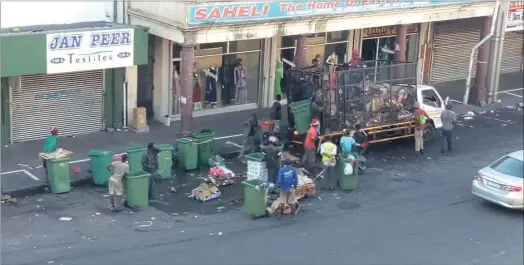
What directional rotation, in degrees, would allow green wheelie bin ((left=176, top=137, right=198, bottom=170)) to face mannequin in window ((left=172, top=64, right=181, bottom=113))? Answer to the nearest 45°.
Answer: approximately 180°

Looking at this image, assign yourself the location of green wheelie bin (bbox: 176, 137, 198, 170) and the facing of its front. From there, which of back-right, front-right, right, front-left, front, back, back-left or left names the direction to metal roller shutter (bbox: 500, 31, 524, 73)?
back-left

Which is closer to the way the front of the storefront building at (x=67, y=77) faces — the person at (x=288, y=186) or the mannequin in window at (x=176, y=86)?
the person

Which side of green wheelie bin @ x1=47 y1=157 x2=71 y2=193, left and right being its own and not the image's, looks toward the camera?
front

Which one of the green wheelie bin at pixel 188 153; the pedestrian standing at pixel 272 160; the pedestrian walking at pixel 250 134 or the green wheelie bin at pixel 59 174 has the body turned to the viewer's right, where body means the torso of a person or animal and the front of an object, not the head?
the pedestrian walking at pixel 250 134

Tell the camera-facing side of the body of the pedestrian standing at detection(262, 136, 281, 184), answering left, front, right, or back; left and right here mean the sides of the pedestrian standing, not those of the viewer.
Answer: back

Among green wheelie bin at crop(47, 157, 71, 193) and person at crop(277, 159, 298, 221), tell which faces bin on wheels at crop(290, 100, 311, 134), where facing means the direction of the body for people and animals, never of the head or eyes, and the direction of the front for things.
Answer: the person

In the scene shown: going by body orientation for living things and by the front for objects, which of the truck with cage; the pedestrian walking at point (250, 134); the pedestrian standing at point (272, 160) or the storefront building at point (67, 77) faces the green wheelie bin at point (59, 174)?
the storefront building

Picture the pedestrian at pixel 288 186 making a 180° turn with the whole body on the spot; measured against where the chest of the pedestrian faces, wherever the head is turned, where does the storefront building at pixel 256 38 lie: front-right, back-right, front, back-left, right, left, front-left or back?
back

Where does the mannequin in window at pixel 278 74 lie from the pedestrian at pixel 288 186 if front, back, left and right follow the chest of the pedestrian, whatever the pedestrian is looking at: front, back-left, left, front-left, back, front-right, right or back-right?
front

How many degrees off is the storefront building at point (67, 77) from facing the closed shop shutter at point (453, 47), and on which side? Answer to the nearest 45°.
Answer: approximately 135° to its left

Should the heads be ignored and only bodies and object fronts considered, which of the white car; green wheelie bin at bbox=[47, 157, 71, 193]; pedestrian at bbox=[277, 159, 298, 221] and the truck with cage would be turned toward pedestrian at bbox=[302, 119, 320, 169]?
pedestrian at bbox=[277, 159, 298, 221]

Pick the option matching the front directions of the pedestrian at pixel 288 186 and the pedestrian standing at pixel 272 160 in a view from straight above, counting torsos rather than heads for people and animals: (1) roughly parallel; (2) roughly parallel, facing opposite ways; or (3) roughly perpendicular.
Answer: roughly parallel

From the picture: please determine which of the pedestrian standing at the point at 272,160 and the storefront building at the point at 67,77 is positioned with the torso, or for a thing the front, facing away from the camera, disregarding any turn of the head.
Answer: the pedestrian standing
